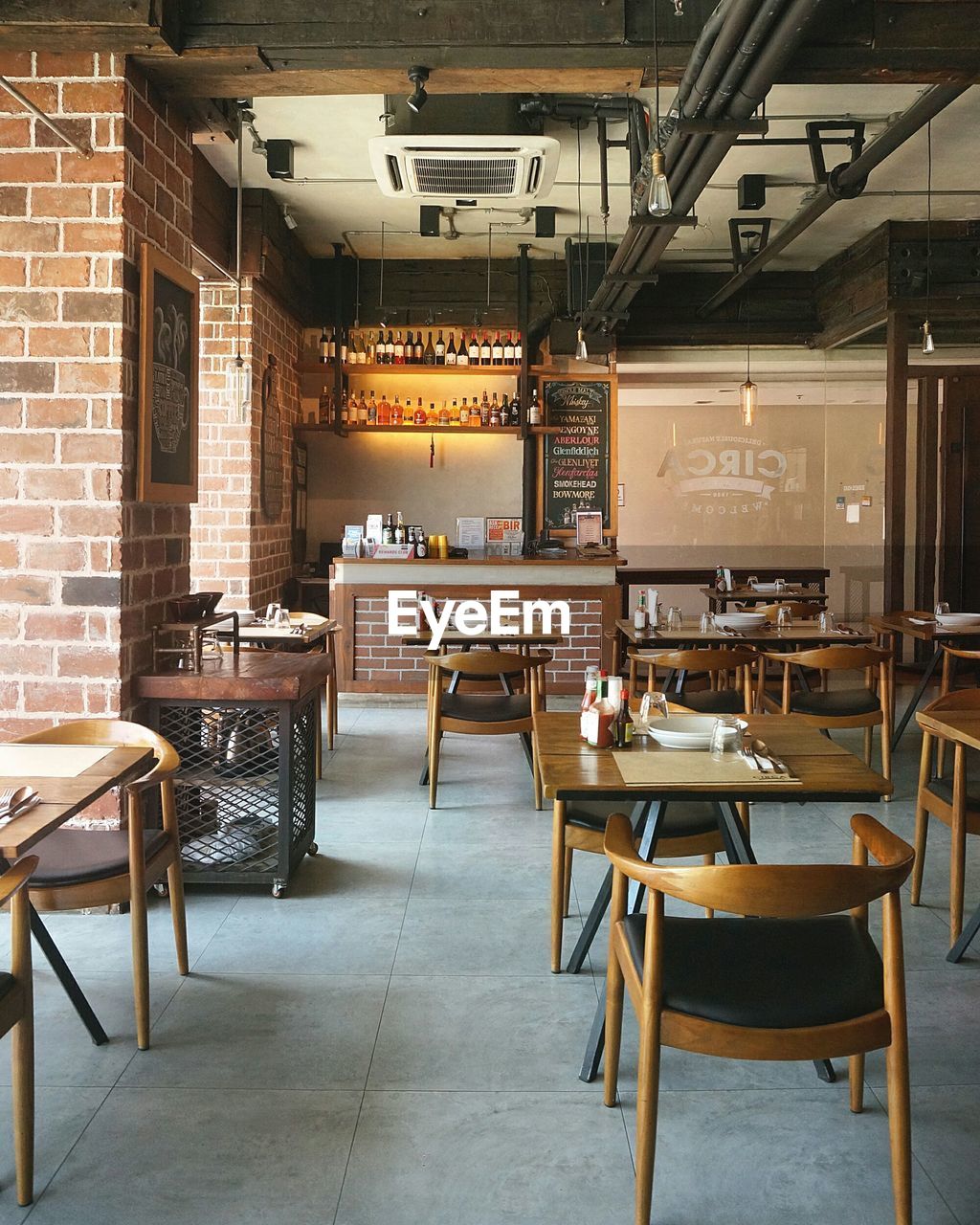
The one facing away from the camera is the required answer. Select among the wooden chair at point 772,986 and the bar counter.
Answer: the wooden chair

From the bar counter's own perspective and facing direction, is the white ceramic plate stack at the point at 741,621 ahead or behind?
ahead

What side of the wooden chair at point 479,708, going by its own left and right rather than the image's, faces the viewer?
back

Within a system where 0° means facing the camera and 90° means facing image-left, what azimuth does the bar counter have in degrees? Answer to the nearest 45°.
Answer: approximately 0°

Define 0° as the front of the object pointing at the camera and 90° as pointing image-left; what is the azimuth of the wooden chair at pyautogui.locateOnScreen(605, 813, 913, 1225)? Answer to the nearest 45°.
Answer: approximately 180°

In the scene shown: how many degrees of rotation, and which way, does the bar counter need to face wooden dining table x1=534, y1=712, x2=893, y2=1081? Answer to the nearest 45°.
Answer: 0° — it already faces it

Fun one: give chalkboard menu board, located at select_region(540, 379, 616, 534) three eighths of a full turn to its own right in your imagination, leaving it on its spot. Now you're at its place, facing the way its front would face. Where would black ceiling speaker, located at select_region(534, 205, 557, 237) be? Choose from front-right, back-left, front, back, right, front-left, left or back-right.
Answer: back-left
